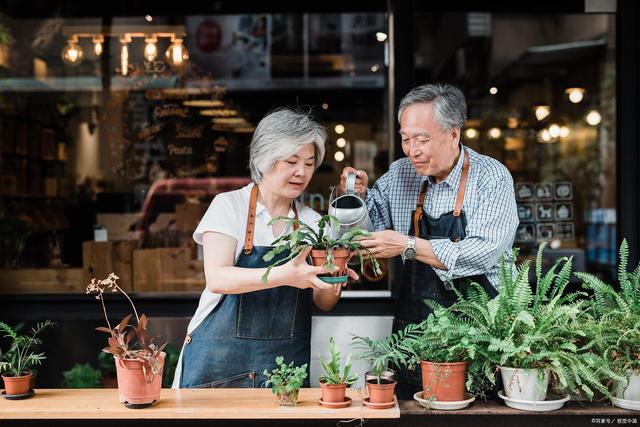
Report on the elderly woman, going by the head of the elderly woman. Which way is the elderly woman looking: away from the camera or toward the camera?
toward the camera

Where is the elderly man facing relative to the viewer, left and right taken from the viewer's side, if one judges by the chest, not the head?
facing the viewer and to the left of the viewer

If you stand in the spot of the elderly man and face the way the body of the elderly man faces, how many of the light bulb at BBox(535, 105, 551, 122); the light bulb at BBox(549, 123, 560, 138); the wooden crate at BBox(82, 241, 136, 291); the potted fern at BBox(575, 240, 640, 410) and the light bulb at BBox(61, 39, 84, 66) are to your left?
1

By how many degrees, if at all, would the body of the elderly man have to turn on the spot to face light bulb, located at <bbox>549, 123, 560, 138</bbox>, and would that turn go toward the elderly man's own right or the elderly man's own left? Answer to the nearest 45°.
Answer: approximately 135° to the elderly man's own right

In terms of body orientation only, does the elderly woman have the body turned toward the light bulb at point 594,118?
no

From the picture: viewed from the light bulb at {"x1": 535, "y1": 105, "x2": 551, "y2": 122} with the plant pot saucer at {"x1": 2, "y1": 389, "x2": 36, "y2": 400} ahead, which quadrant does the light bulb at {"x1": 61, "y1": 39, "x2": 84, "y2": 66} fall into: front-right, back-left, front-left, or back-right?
front-right

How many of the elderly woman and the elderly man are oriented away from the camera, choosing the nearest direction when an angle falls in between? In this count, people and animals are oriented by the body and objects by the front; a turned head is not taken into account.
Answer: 0

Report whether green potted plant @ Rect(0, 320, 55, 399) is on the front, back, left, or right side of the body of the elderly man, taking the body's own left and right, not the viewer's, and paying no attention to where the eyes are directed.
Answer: front

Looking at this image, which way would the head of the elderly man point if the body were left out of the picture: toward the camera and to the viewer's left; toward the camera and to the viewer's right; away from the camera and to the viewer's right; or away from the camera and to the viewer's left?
toward the camera and to the viewer's left

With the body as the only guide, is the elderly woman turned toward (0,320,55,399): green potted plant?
no

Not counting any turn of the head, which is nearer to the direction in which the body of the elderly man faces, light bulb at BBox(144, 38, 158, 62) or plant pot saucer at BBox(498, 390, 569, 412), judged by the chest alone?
the plant pot saucer

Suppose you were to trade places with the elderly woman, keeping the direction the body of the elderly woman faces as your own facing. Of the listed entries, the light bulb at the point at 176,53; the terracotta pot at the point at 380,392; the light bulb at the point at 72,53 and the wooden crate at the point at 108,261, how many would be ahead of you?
1

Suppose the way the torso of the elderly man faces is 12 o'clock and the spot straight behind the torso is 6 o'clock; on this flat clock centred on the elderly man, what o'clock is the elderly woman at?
The elderly woman is roughly at 1 o'clock from the elderly man.

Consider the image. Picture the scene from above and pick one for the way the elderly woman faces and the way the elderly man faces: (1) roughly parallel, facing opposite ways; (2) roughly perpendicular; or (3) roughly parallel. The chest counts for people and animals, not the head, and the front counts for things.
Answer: roughly perpendicular

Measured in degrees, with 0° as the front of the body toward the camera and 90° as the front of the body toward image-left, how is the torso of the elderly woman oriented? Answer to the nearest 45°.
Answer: approximately 315°

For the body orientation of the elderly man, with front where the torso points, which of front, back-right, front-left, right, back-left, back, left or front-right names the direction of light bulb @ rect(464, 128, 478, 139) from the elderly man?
back-right

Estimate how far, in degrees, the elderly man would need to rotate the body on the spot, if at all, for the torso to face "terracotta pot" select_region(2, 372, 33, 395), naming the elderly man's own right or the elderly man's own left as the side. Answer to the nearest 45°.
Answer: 0° — they already face it

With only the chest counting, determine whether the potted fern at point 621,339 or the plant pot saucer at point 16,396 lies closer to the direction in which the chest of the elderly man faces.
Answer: the plant pot saucer

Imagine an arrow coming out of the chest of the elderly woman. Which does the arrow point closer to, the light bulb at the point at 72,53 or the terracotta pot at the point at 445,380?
the terracotta pot

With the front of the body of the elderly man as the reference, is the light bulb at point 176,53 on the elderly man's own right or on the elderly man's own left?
on the elderly man's own right
